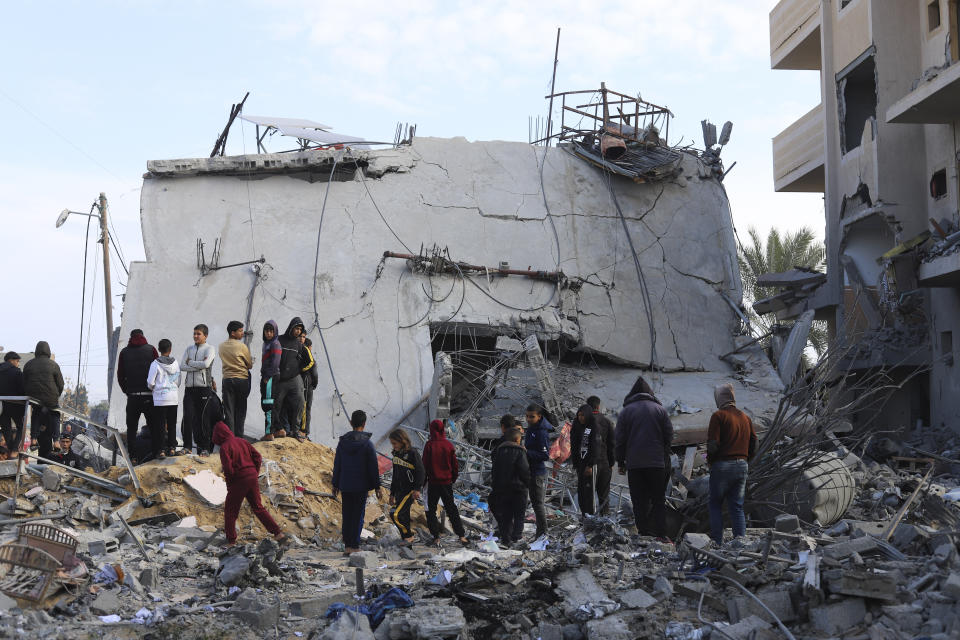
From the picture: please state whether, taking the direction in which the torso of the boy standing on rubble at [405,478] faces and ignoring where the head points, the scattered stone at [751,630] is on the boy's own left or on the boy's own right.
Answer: on the boy's own left

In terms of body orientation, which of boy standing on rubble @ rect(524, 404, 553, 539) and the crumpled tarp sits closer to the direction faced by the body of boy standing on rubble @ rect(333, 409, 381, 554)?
the boy standing on rubble

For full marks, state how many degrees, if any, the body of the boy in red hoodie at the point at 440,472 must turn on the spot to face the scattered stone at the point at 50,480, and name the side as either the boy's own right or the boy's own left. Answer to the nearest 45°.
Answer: approximately 90° to the boy's own left

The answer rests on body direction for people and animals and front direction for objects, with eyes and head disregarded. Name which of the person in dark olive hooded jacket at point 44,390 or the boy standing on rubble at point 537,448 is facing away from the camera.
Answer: the person in dark olive hooded jacket

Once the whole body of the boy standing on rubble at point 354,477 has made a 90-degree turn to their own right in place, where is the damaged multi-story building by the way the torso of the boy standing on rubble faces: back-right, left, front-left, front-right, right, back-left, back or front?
front-left

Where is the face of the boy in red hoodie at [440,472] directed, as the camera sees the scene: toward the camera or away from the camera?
away from the camera

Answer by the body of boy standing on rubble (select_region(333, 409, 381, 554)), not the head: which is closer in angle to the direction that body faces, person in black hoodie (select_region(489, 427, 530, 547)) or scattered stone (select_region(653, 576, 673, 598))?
the person in black hoodie

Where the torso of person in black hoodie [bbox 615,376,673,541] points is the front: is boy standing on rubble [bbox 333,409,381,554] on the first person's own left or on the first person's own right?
on the first person's own left

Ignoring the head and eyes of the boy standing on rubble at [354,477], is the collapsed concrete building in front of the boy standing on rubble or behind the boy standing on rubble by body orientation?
in front

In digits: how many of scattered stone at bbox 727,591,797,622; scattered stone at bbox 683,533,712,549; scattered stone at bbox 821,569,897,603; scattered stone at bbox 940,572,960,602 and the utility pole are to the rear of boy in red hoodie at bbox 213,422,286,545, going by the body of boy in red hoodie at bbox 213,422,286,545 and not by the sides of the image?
4

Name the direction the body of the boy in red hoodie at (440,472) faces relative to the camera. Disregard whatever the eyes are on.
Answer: away from the camera

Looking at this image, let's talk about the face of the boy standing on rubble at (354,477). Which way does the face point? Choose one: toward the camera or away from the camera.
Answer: away from the camera

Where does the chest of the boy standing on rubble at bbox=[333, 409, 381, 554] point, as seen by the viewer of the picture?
away from the camera
